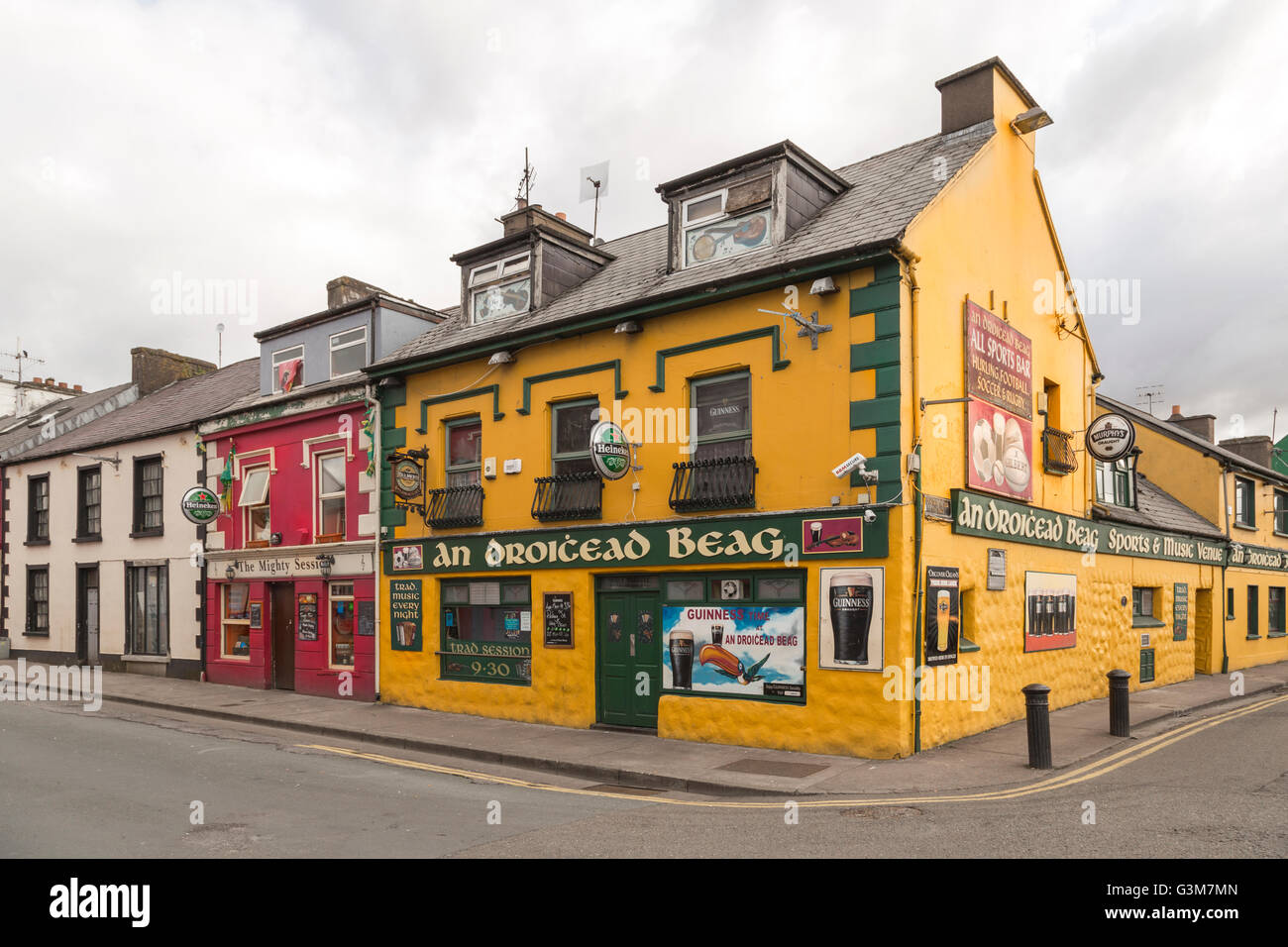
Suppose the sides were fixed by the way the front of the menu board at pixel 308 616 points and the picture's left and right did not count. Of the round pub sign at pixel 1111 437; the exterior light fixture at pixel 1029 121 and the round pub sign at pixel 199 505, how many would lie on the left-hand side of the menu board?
2

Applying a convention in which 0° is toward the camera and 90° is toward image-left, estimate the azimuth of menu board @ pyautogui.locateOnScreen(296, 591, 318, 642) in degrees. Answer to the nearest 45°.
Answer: approximately 45°

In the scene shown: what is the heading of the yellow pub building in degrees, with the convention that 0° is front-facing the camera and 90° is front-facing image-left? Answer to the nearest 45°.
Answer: approximately 45°

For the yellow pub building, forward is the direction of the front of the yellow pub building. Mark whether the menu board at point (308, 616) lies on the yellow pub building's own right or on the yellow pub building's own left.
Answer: on the yellow pub building's own right

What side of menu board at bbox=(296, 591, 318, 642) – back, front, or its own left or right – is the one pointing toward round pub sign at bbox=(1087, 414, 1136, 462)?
left

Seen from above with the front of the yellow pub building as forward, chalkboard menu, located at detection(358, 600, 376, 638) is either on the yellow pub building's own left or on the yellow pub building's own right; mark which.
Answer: on the yellow pub building's own right
